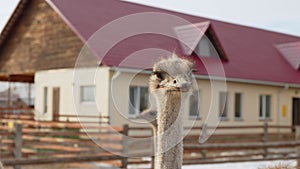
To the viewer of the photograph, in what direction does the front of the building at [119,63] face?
facing the viewer and to the right of the viewer

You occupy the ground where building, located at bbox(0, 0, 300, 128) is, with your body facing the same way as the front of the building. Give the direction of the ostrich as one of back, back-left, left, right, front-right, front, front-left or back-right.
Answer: front-right
